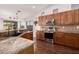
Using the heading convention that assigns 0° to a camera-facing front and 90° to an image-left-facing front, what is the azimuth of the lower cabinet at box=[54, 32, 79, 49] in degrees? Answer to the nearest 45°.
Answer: approximately 45°

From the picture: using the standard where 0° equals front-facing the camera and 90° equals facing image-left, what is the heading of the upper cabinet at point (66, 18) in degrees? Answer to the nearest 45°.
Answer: approximately 45°
